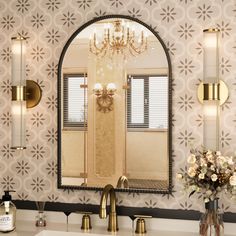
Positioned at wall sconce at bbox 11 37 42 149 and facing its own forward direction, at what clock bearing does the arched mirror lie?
The arched mirror is roughly at 8 o'clock from the wall sconce.

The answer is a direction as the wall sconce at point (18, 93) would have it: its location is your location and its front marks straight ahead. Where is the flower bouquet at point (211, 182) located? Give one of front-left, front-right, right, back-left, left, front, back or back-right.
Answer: left

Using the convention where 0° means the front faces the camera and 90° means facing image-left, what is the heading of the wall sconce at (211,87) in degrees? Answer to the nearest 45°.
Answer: approximately 0°

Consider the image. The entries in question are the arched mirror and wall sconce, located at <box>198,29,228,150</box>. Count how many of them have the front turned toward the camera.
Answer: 2

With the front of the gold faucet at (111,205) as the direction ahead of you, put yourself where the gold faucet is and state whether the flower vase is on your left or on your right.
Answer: on your left

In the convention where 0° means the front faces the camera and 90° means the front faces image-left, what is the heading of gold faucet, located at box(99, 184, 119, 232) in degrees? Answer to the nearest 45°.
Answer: approximately 45°

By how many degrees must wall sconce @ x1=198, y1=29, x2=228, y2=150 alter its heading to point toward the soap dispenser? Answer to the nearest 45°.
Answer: approximately 90° to its right

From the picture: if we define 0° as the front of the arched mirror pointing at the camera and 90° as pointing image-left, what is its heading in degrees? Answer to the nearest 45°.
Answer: approximately 0°
